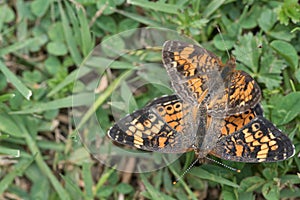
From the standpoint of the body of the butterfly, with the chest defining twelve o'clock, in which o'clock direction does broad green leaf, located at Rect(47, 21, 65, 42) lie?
The broad green leaf is roughly at 4 o'clock from the butterfly.

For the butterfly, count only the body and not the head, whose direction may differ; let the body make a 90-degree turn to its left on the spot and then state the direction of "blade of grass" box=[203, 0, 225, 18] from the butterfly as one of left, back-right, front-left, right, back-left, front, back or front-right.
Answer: left

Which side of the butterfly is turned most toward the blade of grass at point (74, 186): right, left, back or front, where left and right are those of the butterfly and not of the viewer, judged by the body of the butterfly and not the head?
right

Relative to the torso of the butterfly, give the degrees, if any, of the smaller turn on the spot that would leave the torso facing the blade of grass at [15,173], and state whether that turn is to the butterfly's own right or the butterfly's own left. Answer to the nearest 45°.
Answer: approximately 90° to the butterfly's own right

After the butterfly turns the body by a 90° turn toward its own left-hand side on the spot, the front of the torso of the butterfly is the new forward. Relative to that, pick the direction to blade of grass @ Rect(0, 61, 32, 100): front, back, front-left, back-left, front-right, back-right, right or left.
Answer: back

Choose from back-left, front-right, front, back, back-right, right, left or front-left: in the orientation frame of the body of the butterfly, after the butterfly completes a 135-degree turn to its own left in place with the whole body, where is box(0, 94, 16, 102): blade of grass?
back-left

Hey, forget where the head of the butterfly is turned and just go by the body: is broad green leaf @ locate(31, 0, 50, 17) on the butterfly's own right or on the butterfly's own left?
on the butterfly's own right
